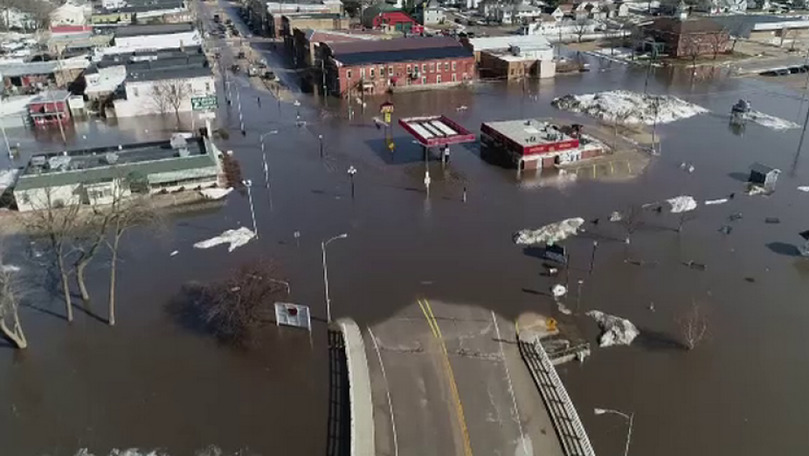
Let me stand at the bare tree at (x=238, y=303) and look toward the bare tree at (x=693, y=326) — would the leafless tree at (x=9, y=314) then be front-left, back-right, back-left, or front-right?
back-right

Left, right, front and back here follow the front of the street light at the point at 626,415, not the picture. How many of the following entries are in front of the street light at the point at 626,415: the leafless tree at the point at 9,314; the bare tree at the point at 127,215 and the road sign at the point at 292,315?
3

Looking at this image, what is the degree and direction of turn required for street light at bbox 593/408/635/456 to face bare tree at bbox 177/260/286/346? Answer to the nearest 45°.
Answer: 0° — it already faces it

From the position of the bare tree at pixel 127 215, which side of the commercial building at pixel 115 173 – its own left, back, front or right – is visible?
front

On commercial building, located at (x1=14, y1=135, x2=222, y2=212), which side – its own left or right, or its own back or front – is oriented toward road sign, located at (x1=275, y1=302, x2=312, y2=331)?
front

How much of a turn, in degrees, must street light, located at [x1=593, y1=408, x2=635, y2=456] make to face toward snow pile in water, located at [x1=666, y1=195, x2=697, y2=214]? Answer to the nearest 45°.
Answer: approximately 90° to its right

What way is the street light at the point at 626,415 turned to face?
to the viewer's left

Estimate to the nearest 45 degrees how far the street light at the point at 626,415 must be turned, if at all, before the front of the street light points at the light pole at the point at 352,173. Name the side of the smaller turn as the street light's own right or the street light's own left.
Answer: approximately 45° to the street light's own right

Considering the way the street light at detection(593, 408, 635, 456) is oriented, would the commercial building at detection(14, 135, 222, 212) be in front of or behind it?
in front

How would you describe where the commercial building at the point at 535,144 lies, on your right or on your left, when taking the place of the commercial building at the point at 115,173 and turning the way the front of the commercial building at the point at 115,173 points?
on your left
